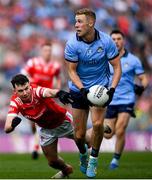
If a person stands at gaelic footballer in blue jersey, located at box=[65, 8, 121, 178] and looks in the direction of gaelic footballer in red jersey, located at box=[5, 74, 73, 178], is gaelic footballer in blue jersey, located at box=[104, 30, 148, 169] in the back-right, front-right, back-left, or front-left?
back-right

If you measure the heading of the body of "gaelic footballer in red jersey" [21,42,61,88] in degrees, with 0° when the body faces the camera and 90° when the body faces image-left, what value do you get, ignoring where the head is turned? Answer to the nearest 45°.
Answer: approximately 0°

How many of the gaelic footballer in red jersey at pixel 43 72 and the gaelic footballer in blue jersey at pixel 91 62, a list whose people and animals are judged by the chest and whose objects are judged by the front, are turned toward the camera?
2

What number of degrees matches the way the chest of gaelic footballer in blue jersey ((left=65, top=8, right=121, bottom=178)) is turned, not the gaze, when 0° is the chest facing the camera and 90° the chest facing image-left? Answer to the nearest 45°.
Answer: approximately 0°

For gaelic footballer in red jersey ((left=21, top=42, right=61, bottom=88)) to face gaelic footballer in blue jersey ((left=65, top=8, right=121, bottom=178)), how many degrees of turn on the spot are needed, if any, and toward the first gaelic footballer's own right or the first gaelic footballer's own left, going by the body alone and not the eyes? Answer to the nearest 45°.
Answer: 0° — they already face them

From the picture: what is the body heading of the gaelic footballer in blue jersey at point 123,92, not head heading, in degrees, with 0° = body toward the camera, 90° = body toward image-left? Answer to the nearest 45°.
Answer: approximately 45°
